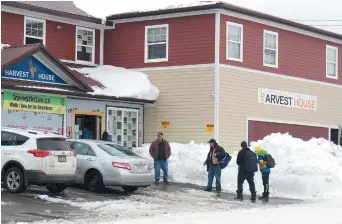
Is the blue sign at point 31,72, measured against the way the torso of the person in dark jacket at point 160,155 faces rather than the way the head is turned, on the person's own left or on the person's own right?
on the person's own right

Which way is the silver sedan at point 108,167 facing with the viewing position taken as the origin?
facing away from the viewer and to the left of the viewer

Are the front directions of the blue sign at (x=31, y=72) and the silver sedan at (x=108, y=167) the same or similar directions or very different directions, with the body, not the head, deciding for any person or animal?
very different directions

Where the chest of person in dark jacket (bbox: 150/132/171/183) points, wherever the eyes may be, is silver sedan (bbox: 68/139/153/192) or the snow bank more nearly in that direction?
the silver sedan

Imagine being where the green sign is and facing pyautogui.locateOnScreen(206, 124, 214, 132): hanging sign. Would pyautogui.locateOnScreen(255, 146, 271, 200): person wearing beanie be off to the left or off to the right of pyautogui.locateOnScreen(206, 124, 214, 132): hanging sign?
right

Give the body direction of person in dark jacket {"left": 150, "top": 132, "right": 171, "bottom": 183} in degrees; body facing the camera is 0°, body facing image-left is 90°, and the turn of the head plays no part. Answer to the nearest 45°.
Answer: approximately 0°
